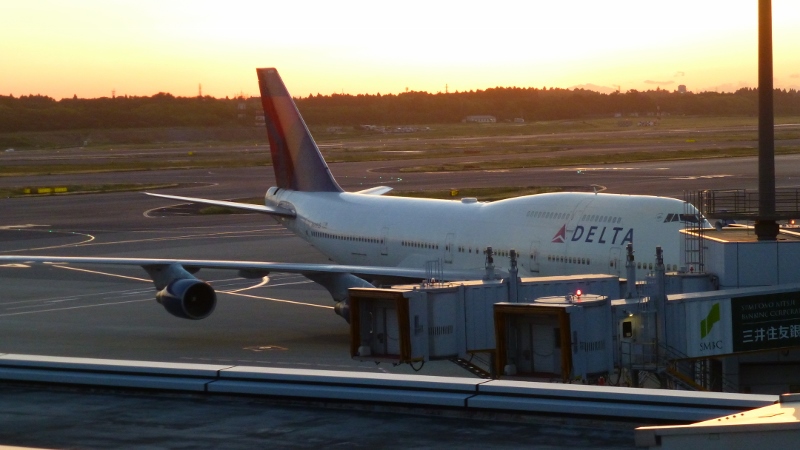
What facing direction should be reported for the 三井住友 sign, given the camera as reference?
facing the viewer

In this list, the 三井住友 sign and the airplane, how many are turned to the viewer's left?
0

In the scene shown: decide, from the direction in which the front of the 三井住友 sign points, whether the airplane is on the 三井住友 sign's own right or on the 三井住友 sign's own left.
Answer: on the 三井住友 sign's own right

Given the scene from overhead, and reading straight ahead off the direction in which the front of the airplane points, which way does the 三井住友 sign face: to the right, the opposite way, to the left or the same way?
to the right

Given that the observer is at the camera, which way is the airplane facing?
facing the viewer and to the right of the viewer
